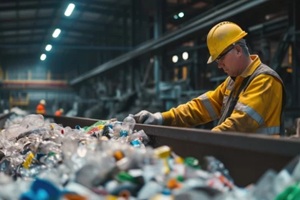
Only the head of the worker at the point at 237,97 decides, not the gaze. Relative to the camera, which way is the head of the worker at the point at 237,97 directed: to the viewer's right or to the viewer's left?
to the viewer's left

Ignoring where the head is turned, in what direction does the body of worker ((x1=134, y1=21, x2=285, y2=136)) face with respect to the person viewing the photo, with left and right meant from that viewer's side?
facing the viewer and to the left of the viewer

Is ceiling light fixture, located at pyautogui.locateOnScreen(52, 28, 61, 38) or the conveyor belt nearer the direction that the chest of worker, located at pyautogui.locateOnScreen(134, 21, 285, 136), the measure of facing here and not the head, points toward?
the conveyor belt
